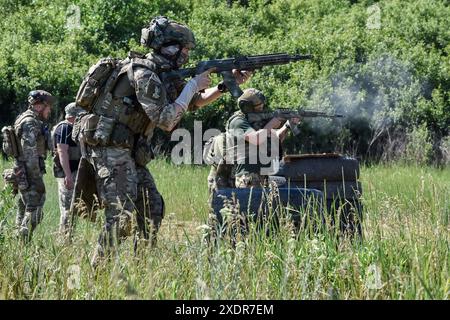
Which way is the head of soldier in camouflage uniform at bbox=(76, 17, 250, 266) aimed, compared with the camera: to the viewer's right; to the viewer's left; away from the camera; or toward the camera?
to the viewer's right

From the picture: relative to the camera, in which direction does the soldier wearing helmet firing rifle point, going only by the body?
to the viewer's right

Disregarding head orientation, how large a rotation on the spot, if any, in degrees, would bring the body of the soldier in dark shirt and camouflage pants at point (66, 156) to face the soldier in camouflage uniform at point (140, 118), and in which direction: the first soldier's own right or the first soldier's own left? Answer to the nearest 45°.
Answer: approximately 90° to the first soldier's own right

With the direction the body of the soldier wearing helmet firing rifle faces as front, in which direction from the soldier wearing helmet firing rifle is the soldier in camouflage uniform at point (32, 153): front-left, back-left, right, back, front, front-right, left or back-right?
back

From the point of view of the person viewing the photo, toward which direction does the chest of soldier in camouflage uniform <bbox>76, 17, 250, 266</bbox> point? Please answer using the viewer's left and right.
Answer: facing to the right of the viewer

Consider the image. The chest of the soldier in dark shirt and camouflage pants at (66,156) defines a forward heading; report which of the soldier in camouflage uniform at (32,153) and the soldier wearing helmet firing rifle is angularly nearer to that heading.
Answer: the soldier wearing helmet firing rifle

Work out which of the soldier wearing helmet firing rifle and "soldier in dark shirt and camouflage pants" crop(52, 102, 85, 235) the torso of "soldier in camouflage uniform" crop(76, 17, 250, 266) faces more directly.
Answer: the soldier wearing helmet firing rifle

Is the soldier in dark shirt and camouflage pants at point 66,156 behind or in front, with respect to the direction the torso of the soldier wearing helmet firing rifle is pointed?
behind

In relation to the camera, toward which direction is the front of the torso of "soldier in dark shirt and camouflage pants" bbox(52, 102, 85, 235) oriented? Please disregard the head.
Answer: to the viewer's right

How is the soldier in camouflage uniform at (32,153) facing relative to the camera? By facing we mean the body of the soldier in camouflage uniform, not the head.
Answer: to the viewer's right
